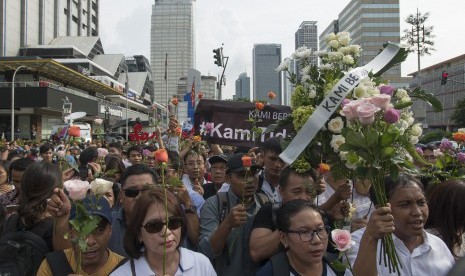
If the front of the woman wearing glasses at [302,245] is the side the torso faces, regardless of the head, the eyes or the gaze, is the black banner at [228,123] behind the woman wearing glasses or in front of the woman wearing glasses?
behind

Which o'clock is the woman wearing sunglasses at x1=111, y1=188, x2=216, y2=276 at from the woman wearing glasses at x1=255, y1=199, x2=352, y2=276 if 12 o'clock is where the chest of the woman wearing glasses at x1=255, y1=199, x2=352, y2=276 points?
the woman wearing sunglasses at x1=111, y1=188, x2=216, y2=276 is roughly at 4 o'clock from the woman wearing glasses at x1=255, y1=199, x2=352, y2=276.

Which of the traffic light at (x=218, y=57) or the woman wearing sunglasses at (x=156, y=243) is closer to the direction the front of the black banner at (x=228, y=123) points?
the woman wearing sunglasses

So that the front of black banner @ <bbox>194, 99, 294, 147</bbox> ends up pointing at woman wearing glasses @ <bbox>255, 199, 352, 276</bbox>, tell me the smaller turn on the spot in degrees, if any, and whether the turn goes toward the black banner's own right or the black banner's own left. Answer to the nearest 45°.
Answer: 0° — it already faces them

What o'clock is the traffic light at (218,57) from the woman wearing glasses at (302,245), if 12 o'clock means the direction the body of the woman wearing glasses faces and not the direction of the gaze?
The traffic light is roughly at 7 o'clock from the woman wearing glasses.

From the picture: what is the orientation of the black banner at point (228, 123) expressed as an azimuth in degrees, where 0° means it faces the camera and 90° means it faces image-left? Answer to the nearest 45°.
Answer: approximately 0°

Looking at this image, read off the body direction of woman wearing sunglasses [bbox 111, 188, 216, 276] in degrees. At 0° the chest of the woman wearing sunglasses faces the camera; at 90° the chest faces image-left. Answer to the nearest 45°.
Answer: approximately 315°

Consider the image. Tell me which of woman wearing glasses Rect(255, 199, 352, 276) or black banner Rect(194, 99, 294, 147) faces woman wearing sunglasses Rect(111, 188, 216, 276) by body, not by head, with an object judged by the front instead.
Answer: the black banner

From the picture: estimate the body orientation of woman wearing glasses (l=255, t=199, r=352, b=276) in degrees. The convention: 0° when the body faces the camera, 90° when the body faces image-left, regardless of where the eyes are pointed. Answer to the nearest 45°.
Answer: approximately 315°
